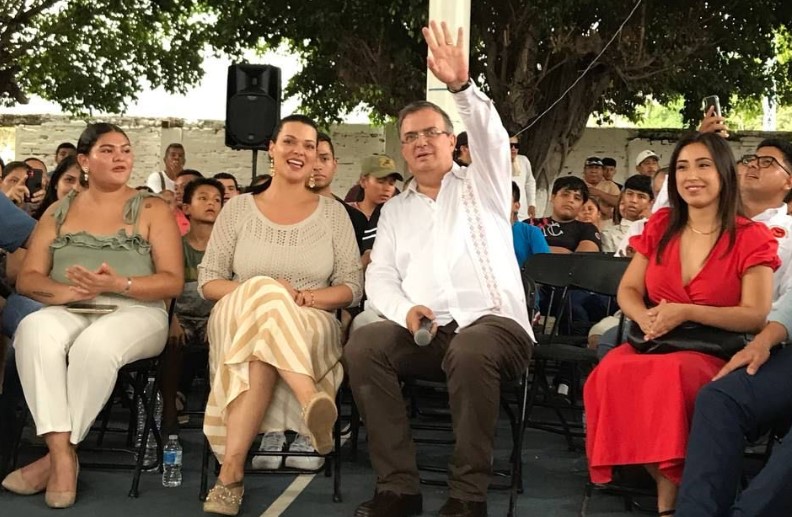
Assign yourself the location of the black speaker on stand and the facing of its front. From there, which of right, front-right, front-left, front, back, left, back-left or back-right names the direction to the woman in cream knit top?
front

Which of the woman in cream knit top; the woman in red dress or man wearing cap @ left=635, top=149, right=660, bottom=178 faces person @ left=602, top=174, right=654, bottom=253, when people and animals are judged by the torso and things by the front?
man wearing cap @ left=635, top=149, right=660, bottom=178

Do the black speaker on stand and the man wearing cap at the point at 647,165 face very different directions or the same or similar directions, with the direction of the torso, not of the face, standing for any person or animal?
same or similar directions

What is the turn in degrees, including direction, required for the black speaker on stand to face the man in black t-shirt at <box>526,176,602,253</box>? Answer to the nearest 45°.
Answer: approximately 45° to its left

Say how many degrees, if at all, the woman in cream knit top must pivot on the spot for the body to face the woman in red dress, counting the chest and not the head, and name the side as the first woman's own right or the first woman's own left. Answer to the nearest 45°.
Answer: approximately 45° to the first woman's own left

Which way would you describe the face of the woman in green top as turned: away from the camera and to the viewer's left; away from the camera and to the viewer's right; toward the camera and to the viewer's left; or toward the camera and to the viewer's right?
toward the camera and to the viewer's right

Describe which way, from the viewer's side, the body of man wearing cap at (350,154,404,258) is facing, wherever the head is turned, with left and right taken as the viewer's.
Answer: facing the viewer and to the right of the viewer

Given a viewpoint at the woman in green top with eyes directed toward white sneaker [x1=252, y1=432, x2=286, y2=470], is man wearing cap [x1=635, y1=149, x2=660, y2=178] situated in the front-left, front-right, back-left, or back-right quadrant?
front-left

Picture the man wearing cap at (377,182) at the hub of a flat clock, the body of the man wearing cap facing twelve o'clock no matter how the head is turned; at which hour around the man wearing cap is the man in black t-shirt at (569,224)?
The man in black t-shirt is roughly at 10 o'clock from the man wearing cap.

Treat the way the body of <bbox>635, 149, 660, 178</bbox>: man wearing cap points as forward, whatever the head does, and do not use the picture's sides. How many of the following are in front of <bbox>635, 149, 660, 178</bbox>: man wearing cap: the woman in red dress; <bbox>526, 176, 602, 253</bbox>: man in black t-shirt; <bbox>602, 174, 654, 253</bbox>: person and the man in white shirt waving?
4

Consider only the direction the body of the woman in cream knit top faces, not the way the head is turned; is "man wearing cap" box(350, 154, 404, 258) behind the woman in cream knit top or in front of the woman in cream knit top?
behind

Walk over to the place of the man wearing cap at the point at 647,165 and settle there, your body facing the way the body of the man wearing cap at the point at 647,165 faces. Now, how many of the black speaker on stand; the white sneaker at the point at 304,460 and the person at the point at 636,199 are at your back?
0

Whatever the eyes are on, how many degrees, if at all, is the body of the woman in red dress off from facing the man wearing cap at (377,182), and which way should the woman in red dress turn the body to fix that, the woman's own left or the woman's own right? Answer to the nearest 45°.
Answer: approximately 90° to the woman's own right

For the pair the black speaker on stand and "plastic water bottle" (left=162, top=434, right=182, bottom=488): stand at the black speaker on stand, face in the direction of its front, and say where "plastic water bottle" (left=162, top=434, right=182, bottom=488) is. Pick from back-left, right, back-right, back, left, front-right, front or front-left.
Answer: front

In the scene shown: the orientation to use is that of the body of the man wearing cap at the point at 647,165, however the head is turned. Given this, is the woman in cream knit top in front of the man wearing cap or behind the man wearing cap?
in front

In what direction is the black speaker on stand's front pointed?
toward the camera

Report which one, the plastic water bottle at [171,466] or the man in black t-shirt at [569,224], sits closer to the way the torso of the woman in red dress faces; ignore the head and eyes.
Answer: the plastic water bottle

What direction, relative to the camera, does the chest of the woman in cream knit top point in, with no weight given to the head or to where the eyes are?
toward the camera
